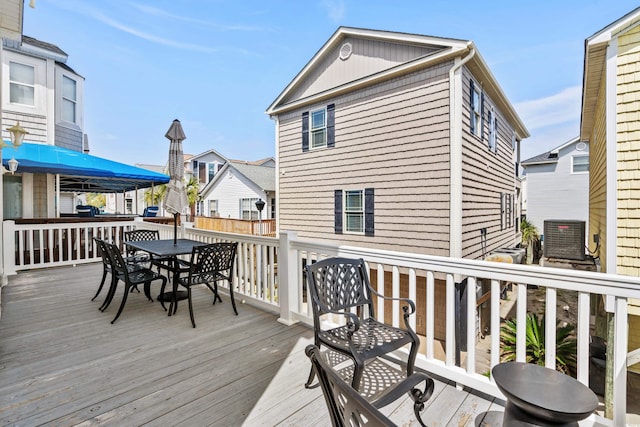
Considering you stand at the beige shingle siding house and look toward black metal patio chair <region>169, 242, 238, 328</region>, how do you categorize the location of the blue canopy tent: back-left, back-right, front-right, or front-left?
front-right

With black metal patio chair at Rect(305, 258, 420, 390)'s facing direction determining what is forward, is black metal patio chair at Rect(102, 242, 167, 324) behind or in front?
behind

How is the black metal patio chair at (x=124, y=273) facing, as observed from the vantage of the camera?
facing away from the viewer and to the right of the viewer

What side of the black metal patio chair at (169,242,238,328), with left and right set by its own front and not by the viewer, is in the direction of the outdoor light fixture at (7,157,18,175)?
front

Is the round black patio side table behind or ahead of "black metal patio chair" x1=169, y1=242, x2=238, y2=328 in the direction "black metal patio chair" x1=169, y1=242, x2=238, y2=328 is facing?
behind

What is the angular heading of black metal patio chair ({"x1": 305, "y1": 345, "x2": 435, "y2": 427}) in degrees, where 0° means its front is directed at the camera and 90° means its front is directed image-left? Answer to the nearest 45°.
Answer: approximately 225°

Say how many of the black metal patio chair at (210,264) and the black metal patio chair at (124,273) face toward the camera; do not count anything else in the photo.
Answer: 0

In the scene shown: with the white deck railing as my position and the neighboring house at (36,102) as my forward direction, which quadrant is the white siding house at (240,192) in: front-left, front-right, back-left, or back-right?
front-right

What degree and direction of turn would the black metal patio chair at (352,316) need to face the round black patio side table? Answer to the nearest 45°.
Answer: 0° — it already faces it

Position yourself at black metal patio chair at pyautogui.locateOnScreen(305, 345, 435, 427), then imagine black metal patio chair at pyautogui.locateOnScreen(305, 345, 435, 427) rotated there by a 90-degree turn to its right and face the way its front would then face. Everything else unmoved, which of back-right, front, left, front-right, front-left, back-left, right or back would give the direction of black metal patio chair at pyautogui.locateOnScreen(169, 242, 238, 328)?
back

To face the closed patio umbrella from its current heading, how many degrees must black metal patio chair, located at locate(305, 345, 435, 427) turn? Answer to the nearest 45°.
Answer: approximately 90° to its left

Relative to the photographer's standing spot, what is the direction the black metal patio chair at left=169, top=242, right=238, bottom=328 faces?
facing away from the viewer and to the left of the viewer

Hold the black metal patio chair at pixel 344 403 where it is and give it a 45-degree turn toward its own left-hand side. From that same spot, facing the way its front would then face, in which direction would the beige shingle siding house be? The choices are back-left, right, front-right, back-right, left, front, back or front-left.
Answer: front

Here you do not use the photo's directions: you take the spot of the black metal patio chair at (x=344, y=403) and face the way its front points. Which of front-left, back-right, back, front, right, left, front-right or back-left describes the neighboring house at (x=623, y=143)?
front
